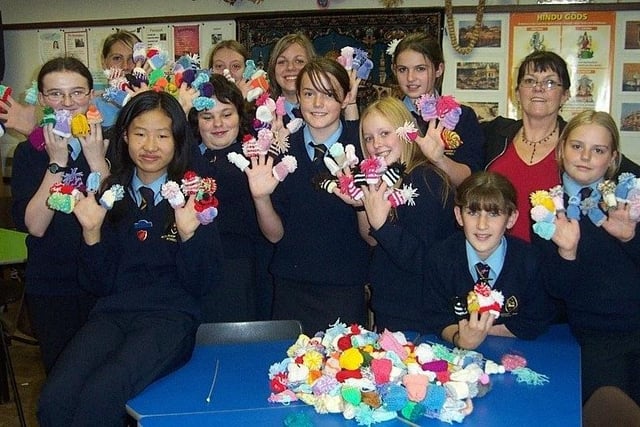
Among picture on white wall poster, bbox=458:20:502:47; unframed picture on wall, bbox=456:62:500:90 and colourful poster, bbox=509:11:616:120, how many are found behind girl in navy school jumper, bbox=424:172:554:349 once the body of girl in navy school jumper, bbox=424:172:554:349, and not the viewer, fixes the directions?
3

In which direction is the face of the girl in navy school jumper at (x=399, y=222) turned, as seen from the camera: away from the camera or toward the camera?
toward the camera

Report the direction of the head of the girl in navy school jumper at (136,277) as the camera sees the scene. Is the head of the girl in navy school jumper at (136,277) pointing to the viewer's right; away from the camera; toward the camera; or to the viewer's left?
toward the camera

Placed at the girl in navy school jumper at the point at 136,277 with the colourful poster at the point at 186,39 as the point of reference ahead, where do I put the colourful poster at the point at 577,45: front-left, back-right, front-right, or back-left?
front-right

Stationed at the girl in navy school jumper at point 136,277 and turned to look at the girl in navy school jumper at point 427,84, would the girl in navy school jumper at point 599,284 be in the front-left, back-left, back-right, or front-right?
front-right

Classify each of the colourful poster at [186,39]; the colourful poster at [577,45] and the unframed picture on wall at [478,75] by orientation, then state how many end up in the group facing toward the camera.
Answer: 3

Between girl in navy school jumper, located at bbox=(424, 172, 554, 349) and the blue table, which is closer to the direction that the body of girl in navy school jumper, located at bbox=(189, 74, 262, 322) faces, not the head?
the blue table

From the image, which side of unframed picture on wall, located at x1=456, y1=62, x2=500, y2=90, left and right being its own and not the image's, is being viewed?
front

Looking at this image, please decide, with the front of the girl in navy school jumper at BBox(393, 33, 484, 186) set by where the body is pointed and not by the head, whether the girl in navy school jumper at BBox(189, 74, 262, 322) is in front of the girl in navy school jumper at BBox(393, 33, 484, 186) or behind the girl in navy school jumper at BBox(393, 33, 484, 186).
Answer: in front

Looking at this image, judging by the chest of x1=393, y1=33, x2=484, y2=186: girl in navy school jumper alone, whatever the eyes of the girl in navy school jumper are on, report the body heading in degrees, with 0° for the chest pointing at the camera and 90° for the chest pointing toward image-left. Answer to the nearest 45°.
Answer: approximately 45°

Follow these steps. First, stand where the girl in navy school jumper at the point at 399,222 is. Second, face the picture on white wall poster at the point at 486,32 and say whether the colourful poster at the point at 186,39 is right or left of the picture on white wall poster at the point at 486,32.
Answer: left

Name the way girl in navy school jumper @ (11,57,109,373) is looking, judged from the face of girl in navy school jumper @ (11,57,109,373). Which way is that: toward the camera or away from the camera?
toward the camera

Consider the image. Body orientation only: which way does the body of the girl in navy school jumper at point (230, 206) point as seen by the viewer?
toward the camera

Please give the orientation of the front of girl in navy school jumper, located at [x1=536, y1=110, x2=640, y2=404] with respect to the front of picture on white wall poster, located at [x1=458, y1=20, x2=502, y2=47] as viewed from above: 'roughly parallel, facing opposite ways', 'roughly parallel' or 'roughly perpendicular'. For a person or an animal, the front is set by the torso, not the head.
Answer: roughly parallel

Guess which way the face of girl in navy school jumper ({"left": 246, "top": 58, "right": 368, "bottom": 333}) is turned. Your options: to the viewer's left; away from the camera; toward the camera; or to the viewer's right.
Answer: toward the camera
